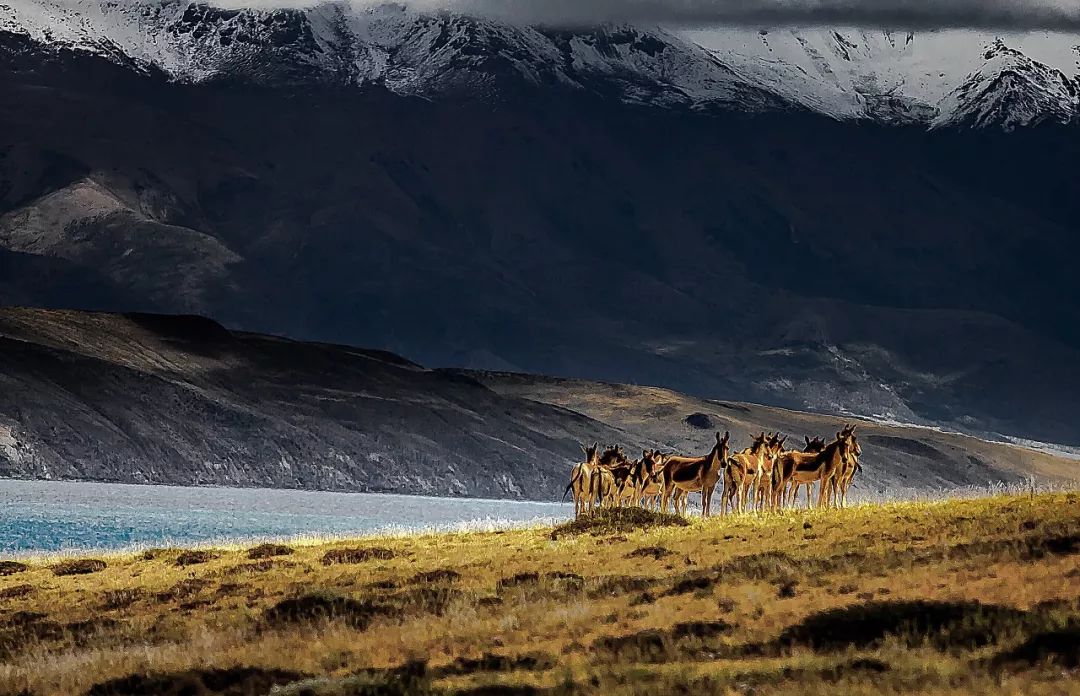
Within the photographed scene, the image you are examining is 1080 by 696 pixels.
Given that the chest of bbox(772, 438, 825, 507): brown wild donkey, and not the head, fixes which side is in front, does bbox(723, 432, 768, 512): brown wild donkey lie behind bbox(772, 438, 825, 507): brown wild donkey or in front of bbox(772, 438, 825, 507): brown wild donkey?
behind

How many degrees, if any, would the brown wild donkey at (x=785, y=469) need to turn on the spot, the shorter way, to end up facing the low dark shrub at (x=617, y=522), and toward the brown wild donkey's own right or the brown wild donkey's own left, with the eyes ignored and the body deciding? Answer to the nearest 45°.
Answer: approximately 135° to the brown wild donkey's own right

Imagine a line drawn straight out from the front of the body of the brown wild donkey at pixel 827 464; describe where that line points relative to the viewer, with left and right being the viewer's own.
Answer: facing the viewer and to the right of the viewer

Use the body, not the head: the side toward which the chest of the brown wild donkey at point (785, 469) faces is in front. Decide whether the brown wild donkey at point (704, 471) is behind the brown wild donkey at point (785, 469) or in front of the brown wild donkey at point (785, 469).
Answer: behind

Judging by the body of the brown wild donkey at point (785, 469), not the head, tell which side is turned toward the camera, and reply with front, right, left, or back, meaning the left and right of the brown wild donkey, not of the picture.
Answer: right

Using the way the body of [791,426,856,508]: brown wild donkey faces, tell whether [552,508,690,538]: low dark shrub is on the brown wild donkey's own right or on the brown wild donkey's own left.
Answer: on the brown wild donkey's own right

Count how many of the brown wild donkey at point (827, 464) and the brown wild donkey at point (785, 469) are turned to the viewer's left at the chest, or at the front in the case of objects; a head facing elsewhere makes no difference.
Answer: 0
